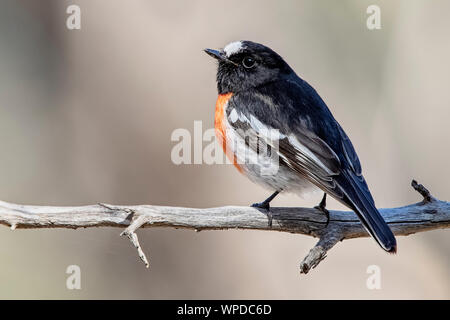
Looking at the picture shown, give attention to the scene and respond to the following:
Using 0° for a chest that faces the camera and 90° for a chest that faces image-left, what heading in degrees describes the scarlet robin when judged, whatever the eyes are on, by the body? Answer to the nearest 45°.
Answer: approximately 90°
